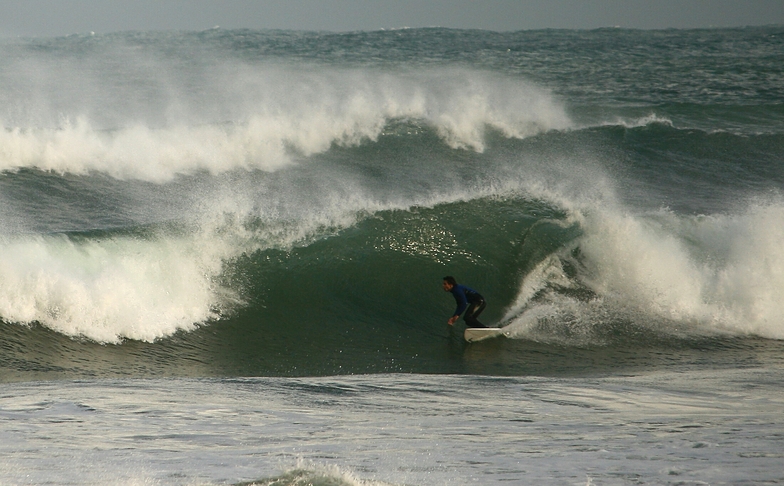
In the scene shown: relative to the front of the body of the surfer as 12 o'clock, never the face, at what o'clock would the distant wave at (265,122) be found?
The distant wave is roughly at 2 o'clock from the surfer.

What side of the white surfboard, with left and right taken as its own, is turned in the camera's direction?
left

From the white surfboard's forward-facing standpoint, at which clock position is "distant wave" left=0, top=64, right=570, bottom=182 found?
The distant wave is roughly at 2 o'clock from the white surfboard.

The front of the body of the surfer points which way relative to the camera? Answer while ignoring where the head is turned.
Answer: to the viewer's left
